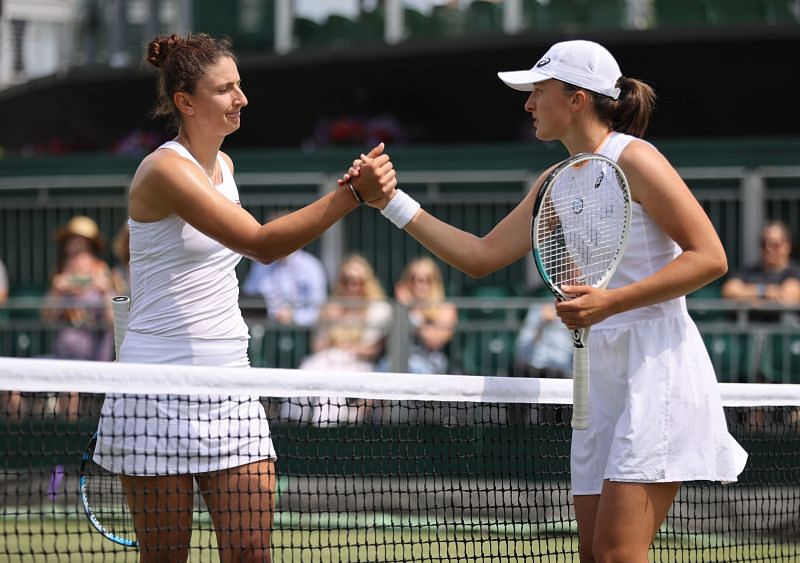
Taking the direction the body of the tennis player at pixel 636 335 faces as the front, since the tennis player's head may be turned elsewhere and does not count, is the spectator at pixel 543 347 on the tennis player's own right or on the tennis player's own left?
on the tennis player's own right

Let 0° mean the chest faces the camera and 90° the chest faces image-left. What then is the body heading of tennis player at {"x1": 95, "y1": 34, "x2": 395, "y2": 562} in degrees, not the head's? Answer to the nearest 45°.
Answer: approximately 315°

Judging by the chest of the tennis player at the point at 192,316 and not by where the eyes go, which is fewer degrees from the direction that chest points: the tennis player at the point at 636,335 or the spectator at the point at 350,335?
the tennis player

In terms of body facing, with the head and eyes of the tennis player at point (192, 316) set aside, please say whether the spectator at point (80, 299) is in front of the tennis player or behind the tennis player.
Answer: behind

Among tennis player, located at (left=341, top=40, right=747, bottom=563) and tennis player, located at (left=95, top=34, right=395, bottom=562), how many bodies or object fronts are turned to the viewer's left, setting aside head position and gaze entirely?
1

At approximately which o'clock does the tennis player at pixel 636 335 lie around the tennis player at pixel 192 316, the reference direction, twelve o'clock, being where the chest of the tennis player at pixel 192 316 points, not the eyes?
the tennis player at pixel 636 335 is roughly at 11 o'clock from the tennis player at pixel 192 316.

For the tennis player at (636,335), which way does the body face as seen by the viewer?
to the viewer's left

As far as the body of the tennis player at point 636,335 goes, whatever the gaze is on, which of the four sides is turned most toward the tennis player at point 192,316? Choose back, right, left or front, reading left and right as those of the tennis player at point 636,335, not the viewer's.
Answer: front

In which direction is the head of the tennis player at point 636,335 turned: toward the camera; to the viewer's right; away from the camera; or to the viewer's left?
to the viewer's left

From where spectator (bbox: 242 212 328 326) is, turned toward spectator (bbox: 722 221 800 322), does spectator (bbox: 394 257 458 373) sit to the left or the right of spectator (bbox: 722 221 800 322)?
right

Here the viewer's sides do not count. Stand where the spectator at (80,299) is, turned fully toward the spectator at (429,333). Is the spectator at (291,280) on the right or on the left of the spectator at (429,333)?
left
